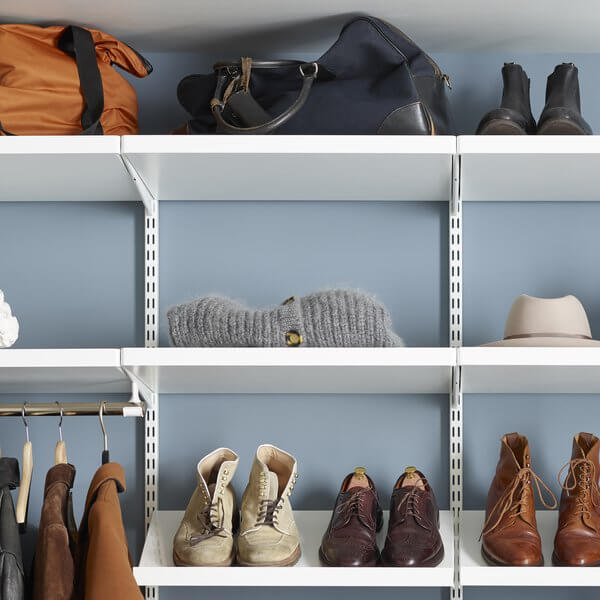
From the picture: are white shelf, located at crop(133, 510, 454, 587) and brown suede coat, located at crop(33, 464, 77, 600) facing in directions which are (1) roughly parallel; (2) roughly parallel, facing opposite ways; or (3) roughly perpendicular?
roughly perpendicular

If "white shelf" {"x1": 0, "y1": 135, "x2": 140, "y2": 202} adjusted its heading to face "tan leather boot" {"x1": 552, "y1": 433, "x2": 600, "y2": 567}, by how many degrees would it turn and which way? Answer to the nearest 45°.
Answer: approximately 90° to its left

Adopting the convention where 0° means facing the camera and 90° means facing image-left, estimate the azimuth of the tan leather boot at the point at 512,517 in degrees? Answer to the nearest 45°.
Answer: approximately 0°
